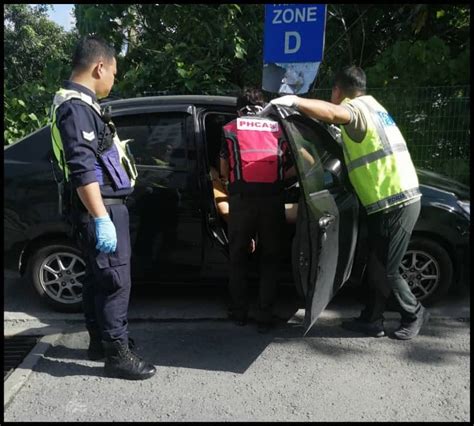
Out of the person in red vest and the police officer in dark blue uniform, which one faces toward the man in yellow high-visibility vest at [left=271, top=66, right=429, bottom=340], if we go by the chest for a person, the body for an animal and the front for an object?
the police officer in dark blue uniform

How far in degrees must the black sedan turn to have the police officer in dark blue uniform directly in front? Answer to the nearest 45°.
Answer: approximately 90° to its right

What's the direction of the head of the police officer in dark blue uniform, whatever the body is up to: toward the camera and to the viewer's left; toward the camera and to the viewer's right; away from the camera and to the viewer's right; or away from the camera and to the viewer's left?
away from the camera and to the viewer's right

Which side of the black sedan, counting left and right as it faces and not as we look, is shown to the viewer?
right

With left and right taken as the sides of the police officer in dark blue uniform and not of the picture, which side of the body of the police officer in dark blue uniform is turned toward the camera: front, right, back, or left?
right

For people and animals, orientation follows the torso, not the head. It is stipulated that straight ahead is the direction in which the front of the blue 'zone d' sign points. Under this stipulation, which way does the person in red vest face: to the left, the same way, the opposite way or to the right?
the opposite way

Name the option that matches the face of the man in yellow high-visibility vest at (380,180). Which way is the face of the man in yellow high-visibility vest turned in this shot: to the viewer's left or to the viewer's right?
to the viewer's left

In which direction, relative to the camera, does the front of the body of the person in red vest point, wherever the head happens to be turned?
away from the camera

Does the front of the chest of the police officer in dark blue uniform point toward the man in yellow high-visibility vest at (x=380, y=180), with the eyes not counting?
yes

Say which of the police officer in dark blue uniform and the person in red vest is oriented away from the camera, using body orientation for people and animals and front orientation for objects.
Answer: the person in red vest

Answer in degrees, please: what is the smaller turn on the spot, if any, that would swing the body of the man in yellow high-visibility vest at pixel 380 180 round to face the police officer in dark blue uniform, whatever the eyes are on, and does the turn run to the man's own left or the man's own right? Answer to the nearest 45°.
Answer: approximately 90° to the man's own left

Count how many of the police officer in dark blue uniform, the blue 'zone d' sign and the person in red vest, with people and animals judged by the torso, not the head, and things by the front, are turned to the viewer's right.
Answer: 1

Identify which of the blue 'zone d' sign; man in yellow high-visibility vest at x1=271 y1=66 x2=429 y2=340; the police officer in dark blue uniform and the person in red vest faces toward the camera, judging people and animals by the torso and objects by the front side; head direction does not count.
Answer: the blue 'zone d' sign

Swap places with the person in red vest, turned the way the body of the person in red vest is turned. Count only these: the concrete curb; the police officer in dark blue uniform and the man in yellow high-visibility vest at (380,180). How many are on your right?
1
